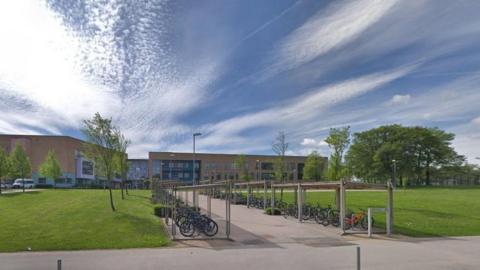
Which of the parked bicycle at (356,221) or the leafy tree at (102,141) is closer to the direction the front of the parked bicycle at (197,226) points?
the leafy tree

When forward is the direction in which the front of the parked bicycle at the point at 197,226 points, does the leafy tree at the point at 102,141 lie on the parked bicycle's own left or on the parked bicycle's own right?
on the parked bicycle's own right

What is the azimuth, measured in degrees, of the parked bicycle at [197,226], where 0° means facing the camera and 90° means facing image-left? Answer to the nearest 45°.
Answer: approximately 90°
